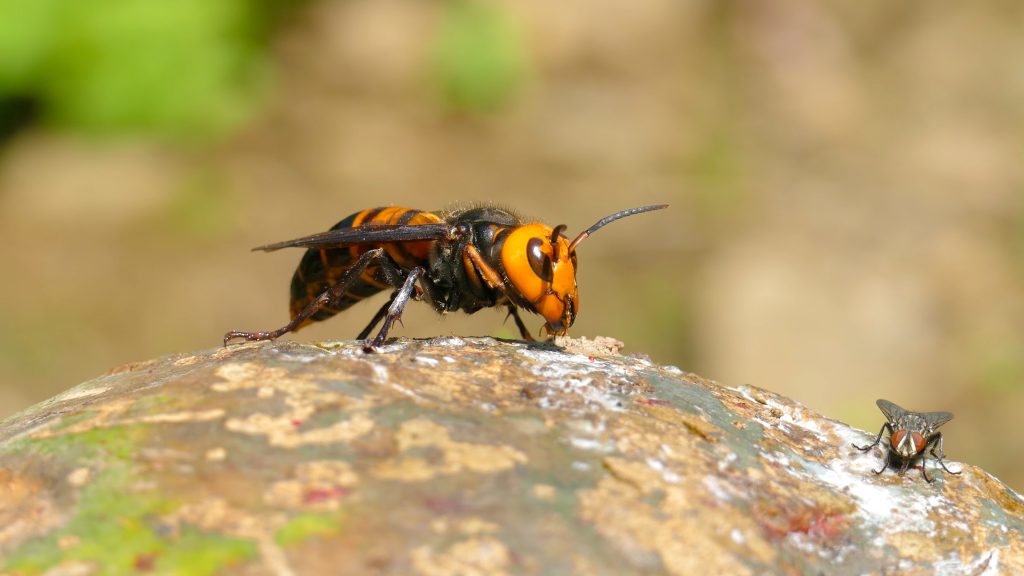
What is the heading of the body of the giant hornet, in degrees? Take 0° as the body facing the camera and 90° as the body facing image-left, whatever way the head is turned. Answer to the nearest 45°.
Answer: approximately 270°
